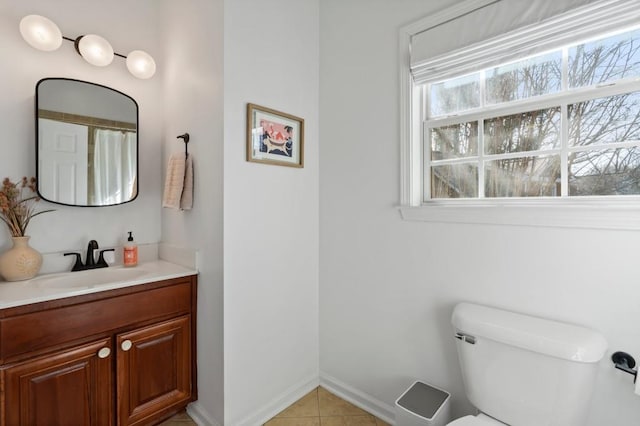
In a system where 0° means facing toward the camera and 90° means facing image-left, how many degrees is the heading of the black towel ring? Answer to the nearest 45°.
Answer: approximately 45°

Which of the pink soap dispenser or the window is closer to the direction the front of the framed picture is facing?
the window

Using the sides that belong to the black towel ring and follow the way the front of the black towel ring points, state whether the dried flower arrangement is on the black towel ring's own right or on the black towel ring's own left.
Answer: on the black towel ring's own right

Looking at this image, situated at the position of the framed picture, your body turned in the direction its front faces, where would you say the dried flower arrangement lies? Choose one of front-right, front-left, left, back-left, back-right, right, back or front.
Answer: back-right

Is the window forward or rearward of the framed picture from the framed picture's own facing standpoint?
forward

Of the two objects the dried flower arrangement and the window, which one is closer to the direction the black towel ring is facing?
the dried flower arrangement

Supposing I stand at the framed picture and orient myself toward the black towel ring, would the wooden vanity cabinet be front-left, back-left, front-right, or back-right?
front-left

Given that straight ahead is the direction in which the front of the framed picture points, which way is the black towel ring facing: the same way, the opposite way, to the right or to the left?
to the right

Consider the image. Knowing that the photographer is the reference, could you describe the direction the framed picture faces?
facing the viewer and to the right of the viewer

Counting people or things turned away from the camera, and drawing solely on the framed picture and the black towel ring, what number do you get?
0
